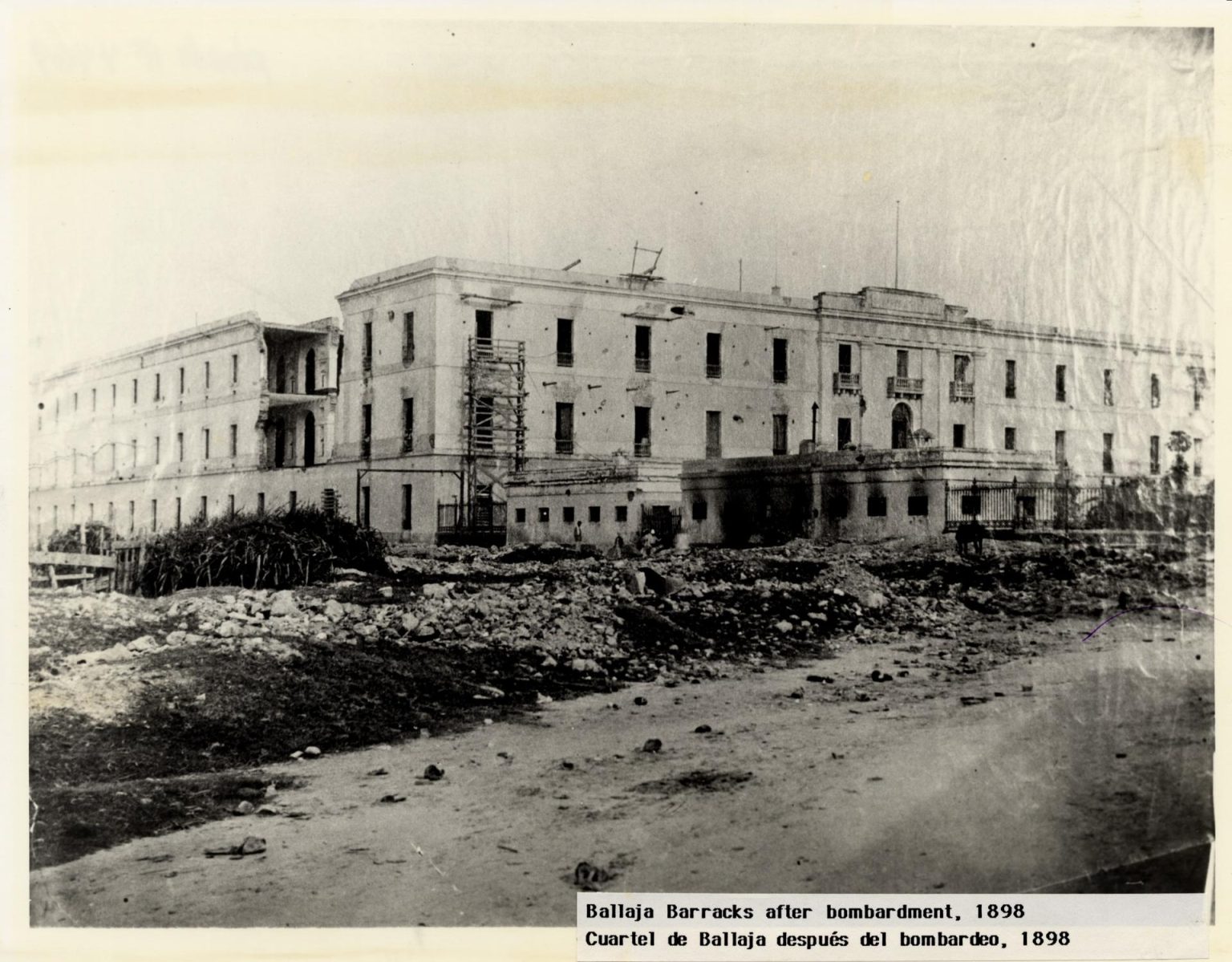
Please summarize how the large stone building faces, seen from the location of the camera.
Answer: facing the viewer and to the right of the viewer

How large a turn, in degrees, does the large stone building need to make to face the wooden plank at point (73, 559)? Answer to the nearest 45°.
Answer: approximately 45° to its right
